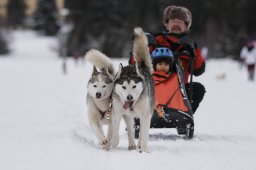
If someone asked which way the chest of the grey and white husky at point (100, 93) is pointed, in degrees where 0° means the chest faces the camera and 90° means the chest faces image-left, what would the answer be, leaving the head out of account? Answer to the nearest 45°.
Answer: approximately 0°

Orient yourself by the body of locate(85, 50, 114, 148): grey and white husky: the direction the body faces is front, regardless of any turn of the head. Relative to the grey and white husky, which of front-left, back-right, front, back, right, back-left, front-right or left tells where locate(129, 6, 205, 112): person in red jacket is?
back-left

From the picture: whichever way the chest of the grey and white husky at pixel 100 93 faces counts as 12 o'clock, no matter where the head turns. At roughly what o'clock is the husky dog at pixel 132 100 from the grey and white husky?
The husky dog is roughly at 10 o'clock from the grey and white husky.

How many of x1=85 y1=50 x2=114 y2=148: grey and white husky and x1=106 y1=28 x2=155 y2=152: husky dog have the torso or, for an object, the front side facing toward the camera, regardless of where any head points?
2

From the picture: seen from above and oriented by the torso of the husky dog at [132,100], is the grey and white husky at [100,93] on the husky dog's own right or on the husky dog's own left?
on the husky dog's own right

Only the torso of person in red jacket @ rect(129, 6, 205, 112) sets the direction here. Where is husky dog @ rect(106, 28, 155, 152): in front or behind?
in front
